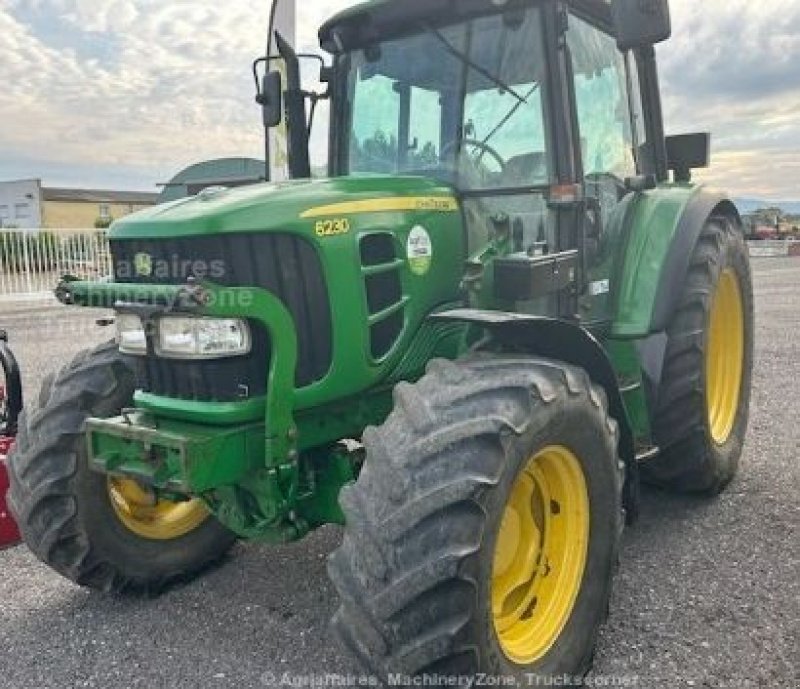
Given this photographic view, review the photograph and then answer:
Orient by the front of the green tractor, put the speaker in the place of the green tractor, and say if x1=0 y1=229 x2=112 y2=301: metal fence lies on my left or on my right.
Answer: on my right

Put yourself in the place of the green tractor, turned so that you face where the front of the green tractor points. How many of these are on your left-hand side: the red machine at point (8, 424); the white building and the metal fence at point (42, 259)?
0

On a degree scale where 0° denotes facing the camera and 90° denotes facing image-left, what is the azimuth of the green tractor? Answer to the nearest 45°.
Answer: approximately 45°

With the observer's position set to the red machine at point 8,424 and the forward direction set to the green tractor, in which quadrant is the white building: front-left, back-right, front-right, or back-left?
back-left

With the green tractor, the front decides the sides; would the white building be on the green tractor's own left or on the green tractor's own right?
on the green tractor's own right

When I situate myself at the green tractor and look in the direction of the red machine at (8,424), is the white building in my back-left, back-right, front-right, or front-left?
front-right

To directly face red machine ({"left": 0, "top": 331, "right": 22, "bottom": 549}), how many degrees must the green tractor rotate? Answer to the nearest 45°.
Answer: approximately 90° to its right
